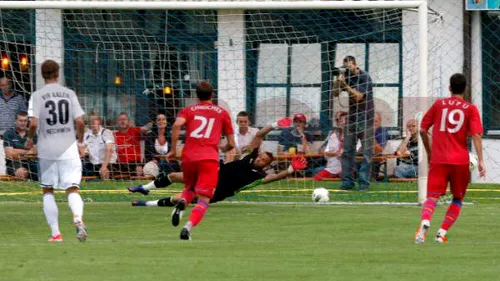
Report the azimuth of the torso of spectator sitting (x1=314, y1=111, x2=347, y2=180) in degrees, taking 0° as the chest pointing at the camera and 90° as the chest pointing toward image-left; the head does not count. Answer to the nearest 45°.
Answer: approximately 45°

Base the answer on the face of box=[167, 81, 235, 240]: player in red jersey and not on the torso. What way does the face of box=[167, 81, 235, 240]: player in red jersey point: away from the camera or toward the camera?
away from the camera

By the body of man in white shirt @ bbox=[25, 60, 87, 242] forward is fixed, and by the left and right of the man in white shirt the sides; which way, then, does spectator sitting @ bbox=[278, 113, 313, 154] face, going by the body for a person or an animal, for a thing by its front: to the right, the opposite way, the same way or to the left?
the opposite way

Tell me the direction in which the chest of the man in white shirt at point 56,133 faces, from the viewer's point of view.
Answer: away from the camera

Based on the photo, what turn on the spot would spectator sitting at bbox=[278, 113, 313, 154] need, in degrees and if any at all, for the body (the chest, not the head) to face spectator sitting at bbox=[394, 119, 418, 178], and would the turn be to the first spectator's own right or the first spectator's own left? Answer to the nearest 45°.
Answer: approximately 90° to the first spectator's own left

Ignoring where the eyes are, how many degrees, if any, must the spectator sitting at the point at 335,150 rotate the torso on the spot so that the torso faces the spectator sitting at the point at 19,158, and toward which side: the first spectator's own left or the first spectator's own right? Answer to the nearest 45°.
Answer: approximately 45° to the first spectator's own right

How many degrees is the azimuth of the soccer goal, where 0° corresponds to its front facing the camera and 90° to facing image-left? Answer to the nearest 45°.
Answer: approximately 0°

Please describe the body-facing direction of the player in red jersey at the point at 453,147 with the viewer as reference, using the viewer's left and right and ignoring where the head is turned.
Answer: facing away from the viewer

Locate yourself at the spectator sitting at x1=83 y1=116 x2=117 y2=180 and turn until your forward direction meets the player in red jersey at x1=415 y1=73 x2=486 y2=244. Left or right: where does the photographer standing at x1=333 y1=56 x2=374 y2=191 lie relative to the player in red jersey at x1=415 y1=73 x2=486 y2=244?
left

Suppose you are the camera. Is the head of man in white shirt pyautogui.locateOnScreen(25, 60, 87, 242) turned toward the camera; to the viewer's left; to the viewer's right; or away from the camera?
away from the camera
